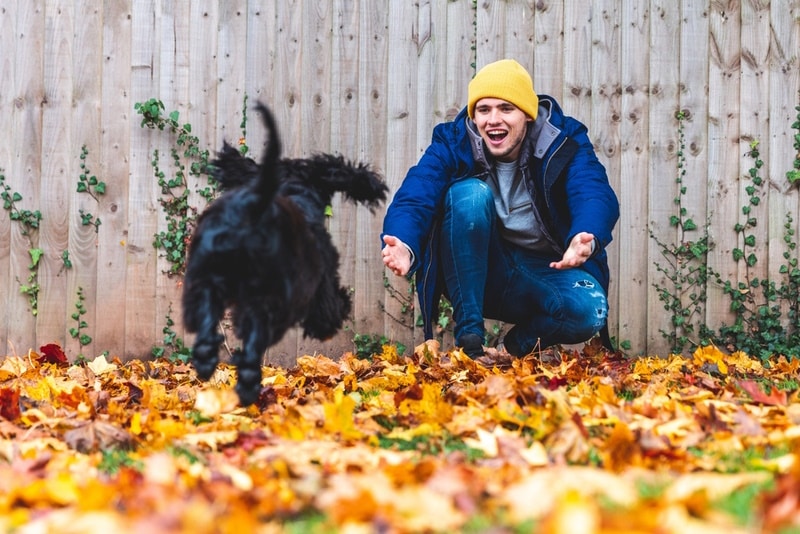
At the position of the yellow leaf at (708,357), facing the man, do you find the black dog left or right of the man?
left

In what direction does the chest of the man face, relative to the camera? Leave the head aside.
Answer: toward the camera

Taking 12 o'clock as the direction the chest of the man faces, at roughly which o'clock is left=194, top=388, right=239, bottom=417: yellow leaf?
The yellow leaf is roughly at 1 o'clock from the man.

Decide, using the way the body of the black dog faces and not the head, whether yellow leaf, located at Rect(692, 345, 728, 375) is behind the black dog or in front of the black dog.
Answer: in front

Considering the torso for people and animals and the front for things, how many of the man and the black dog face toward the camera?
1

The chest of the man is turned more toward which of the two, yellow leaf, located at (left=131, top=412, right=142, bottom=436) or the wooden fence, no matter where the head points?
the yellow leaf

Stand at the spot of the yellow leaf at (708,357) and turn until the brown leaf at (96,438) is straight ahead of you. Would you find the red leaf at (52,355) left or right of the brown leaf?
right

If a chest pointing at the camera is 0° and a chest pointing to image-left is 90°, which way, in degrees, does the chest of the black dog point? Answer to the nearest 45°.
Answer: approximately 225°

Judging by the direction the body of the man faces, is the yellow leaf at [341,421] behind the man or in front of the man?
in front

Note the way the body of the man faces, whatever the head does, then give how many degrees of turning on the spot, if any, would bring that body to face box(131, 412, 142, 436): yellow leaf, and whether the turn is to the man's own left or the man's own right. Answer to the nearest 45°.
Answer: approximately 45° to the man's own right

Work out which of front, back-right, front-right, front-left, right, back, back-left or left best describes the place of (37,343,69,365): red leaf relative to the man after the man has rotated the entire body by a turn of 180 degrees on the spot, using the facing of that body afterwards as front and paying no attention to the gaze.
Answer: left

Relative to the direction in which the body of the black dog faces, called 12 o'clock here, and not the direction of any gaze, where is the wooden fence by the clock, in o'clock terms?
The wooden fence is roughly at 11 o'clock from the black dog.

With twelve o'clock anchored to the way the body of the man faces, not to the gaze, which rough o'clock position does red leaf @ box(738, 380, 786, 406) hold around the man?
The red leaf is roughly at 11 o'clock from the man.
